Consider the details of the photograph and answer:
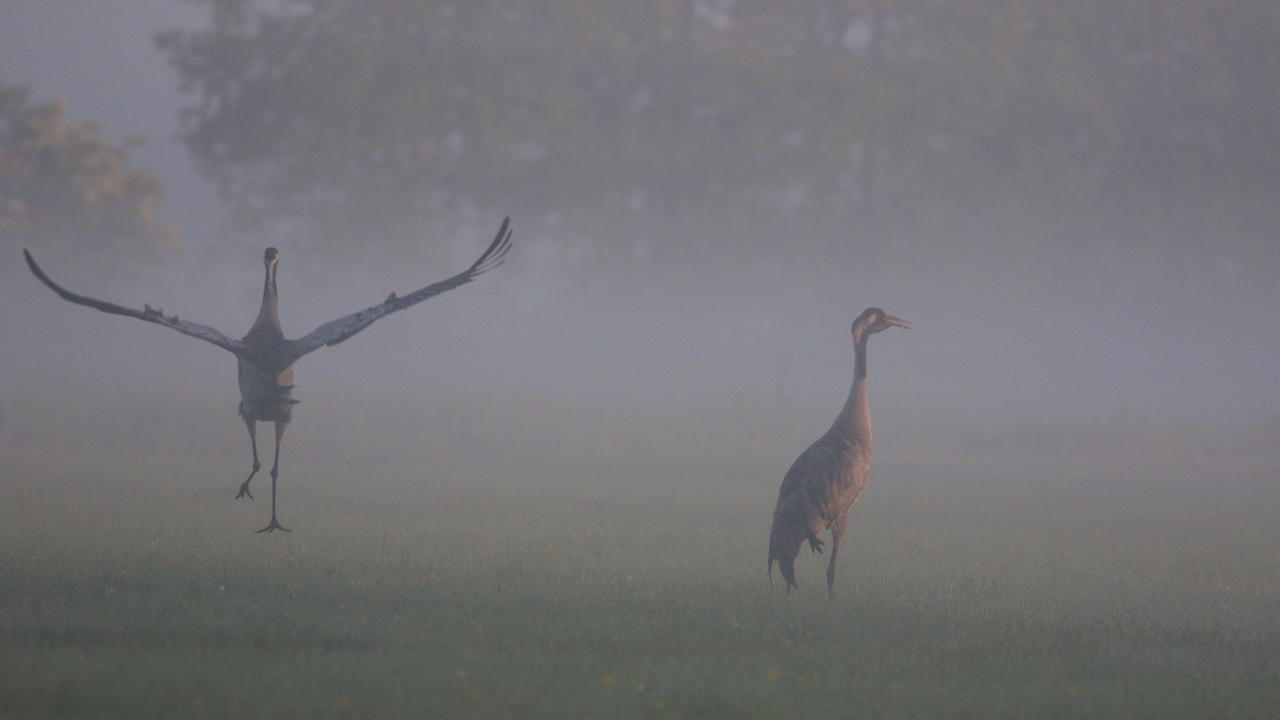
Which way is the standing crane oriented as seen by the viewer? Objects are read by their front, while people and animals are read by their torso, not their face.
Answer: to the viewer's right
